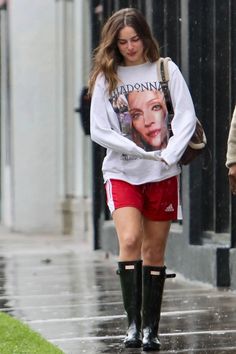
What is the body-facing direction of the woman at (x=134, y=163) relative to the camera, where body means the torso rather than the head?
toward the camera
